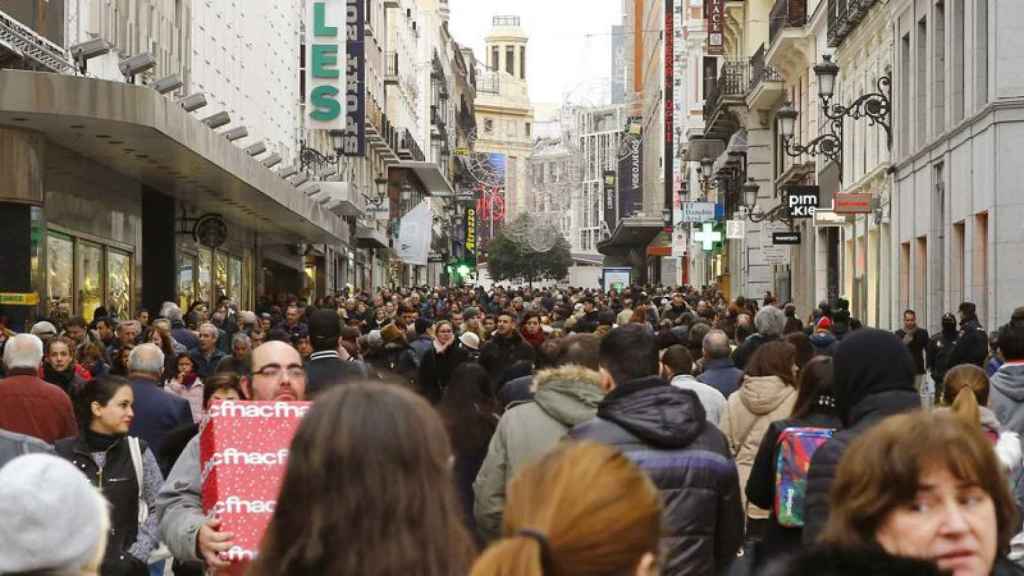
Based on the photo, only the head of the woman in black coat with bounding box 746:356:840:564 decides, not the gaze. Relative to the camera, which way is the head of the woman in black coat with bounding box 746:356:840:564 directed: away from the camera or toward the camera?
away from the camera

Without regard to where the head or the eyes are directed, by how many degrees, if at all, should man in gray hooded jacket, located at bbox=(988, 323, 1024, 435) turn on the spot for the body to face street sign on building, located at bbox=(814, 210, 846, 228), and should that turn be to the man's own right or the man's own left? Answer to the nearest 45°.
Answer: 0° — they already face it

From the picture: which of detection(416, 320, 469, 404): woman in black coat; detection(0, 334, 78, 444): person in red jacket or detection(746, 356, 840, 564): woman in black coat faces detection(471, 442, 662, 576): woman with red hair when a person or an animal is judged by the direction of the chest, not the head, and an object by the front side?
detection(416, 320, 469, 404): woman in black coat

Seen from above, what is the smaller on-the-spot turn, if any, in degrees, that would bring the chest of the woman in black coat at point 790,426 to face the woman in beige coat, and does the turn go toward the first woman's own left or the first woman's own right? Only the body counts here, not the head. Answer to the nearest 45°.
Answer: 0° — they already face them

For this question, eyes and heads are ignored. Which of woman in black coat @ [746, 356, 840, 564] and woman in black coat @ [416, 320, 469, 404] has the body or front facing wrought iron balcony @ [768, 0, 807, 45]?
woman in black coat @ [746, 356, 840, 564]

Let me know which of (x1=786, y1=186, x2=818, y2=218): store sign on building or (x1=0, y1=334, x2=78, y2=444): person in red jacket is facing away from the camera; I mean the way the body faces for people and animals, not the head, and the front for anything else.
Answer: the person in red jacket

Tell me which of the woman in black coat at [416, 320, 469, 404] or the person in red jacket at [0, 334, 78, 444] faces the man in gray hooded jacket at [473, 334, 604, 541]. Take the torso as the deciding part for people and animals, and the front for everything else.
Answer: the woman in black coat

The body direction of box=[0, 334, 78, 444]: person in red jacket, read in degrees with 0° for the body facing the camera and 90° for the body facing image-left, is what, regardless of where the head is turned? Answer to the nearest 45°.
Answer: approximately 180°

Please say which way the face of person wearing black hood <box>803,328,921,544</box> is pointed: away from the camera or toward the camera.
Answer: away from the camera
